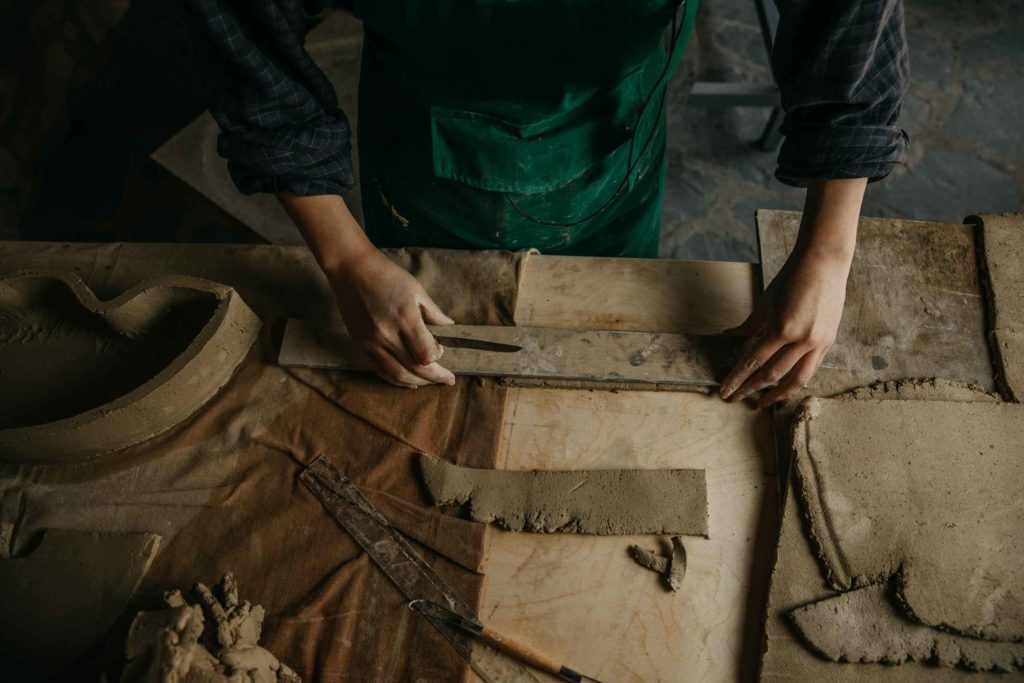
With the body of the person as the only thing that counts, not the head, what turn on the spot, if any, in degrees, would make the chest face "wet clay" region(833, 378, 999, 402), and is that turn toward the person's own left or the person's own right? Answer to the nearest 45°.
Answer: approximately 90° to the person's own left

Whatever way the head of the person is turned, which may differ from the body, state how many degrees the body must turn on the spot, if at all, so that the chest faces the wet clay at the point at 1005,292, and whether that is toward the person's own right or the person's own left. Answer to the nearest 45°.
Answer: approximately 90° to the person's own left

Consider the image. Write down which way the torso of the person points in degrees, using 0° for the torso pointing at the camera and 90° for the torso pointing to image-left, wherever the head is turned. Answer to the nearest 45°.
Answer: approximately 0°
